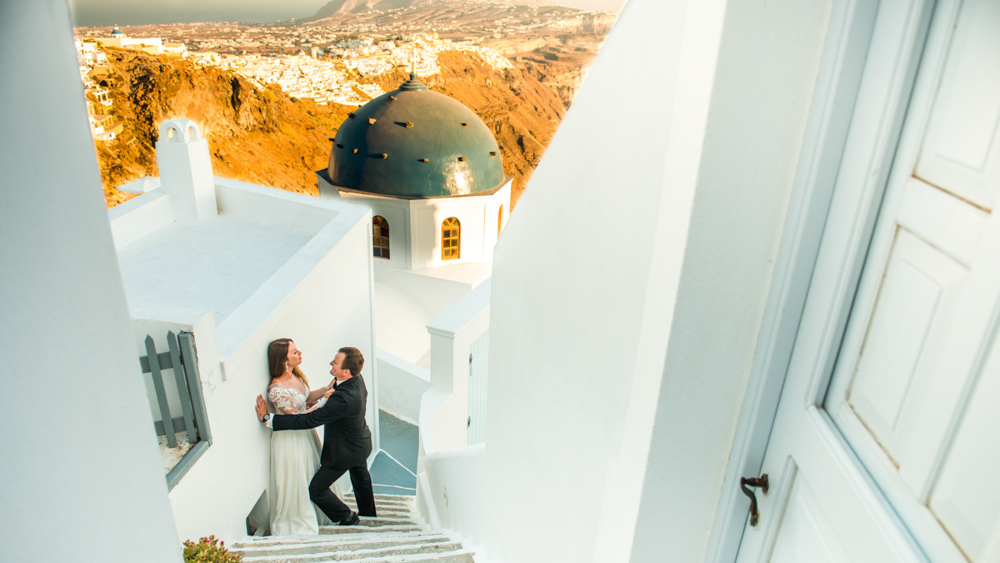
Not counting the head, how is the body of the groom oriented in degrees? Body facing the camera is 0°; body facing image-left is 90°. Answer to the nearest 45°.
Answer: approximately 90°

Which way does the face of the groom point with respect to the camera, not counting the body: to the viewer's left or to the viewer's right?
to the viewer's left

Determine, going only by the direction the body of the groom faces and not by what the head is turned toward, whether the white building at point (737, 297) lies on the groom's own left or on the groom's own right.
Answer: on the groom's own left

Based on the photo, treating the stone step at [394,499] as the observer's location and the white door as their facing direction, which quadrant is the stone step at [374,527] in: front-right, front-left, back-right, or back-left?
front-right

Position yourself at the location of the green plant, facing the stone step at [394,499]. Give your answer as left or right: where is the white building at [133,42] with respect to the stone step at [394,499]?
left

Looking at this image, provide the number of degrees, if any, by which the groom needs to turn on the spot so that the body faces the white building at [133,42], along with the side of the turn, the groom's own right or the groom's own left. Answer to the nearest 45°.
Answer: approximately 90° to the groom's own right

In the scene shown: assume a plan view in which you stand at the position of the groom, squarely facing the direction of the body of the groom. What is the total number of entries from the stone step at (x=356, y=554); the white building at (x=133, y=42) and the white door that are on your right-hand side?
1

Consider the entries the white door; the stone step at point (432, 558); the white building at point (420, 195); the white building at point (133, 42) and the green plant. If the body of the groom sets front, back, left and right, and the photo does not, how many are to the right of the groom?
2

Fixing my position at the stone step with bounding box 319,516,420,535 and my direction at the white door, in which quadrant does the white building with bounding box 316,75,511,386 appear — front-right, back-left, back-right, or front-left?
back-left

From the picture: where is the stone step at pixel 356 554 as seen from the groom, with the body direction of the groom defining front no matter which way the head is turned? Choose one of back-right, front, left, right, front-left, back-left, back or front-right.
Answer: left

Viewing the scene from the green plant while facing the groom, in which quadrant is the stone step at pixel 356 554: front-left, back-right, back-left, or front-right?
front-right

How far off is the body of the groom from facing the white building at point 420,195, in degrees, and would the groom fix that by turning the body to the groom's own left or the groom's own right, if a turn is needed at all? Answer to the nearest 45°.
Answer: approximately 90° to the groom's own right

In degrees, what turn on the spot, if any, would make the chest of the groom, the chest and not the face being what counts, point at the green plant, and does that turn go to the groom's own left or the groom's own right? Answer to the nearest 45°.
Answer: approximately 45° to the groom's own left

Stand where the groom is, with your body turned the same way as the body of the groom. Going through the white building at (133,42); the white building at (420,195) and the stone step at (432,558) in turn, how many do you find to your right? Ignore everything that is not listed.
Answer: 2
